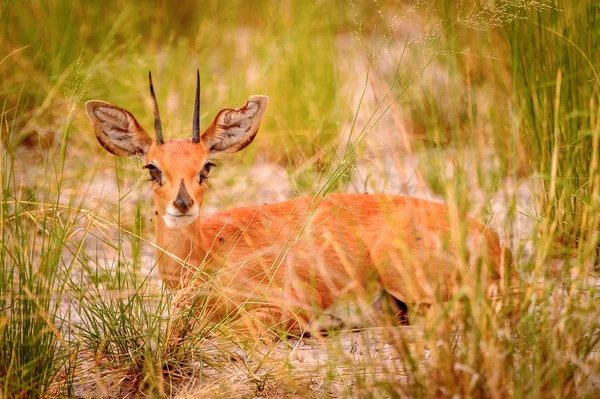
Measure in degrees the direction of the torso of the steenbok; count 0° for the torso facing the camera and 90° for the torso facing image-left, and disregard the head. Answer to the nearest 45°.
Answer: approximately 90°
